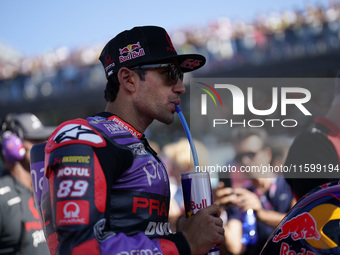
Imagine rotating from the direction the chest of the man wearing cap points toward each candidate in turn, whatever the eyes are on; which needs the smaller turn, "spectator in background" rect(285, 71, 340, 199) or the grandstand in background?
the spectator in background

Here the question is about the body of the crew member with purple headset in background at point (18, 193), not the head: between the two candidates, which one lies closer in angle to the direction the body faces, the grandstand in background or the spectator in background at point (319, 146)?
the spectator in background

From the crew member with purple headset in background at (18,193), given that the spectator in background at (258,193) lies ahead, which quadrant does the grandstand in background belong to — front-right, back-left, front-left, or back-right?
front-left

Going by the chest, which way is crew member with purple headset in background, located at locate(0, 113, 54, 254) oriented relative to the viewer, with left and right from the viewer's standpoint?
facing the viewer and to the right of the viewer

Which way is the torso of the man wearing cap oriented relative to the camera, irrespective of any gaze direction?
to the viewer's right

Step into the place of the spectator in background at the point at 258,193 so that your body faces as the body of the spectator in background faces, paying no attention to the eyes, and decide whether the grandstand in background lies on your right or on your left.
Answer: on your right

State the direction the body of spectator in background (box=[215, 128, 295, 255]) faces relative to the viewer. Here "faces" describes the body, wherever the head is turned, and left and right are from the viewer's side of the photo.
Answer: facing the viewer and to the left of the viewer

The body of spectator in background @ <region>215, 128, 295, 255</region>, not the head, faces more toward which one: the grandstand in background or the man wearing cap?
the man wearing cap

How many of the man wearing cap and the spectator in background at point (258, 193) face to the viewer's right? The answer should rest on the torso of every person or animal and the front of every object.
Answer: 1

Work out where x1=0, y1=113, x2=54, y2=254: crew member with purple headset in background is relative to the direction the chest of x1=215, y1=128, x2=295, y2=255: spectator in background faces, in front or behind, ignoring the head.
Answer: in front

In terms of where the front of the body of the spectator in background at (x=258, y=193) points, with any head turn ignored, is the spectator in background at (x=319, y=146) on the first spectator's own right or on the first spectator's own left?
on the first spectator's own left

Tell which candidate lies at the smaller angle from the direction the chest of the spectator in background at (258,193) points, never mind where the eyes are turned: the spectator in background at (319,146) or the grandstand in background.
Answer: the spectator in background
